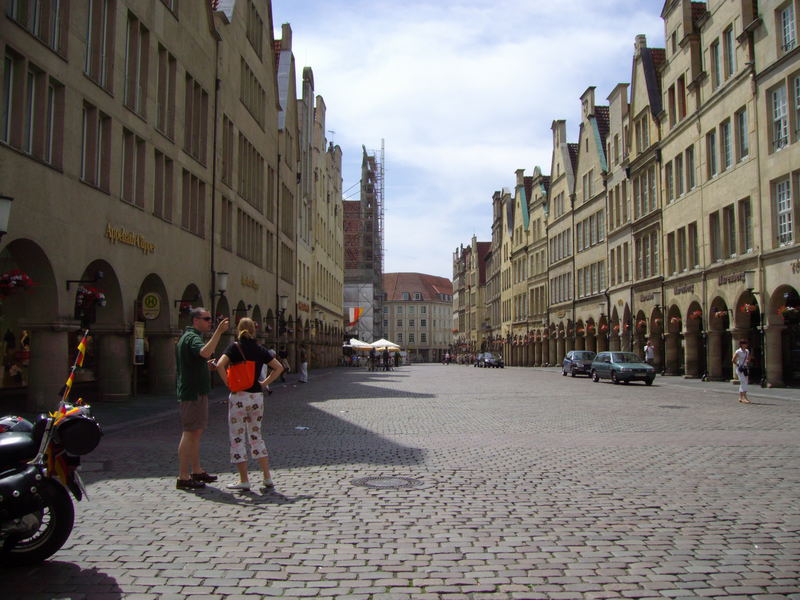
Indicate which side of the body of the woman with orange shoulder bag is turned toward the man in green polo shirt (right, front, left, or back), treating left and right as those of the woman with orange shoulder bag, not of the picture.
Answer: left

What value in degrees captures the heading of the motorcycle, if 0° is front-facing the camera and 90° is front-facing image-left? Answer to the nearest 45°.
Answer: approximately 90°

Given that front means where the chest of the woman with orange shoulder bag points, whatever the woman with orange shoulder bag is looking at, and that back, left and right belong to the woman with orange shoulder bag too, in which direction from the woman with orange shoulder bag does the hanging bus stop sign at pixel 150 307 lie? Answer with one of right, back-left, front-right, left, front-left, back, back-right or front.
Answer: front

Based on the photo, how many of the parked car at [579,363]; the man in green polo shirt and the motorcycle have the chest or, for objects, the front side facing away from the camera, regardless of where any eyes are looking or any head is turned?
0

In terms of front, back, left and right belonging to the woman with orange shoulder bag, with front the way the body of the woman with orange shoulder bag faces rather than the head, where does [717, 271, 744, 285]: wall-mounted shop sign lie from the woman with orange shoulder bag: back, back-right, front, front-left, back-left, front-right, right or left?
front-right

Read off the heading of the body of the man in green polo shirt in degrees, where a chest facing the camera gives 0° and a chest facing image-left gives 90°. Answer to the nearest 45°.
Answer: approximately 270°

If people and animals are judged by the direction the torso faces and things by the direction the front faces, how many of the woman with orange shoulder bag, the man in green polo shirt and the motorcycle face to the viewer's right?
1

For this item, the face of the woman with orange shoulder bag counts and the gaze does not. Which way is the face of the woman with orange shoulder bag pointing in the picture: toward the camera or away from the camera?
away from the camera

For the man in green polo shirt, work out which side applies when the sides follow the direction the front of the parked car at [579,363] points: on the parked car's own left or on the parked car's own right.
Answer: on the parked car's own right

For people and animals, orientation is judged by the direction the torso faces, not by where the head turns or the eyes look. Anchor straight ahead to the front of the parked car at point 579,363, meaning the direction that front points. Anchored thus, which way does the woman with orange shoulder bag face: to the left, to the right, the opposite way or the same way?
the opposite way

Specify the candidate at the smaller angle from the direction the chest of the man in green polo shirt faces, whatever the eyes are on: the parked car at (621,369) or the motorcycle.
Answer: the parked car

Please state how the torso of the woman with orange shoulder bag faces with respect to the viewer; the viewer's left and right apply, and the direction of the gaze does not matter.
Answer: facing away from the viewer

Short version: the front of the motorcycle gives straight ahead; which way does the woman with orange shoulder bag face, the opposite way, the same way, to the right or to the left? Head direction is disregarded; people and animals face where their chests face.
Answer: to the right

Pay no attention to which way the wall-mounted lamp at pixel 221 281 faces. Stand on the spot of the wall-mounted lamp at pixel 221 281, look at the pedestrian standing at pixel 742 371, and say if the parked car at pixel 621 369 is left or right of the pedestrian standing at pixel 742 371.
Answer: left
